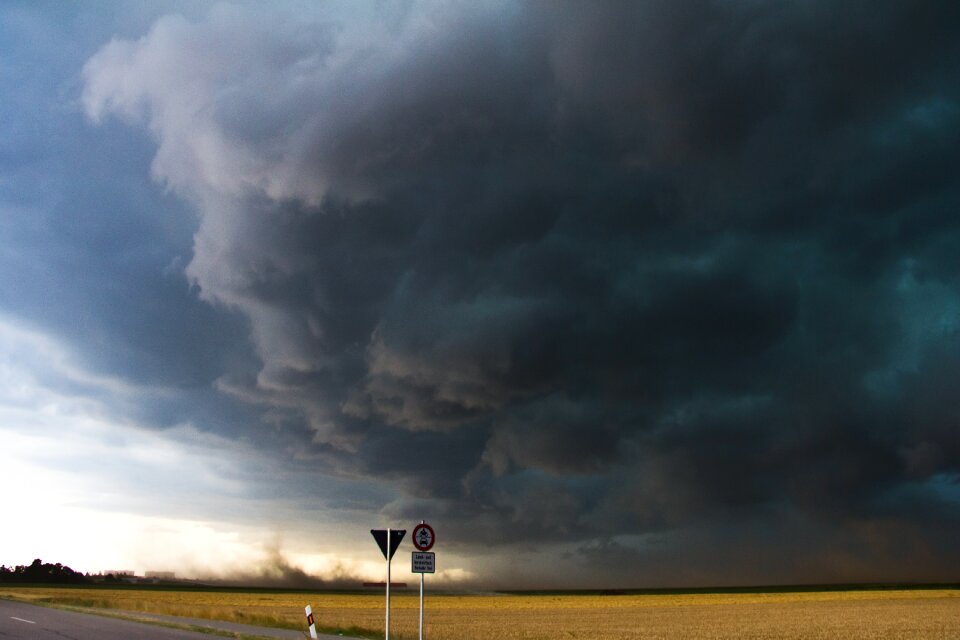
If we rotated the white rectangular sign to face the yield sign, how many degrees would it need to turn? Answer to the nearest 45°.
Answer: approximately 135° to its right

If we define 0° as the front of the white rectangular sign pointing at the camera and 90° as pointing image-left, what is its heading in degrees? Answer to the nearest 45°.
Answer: approximately 0°
